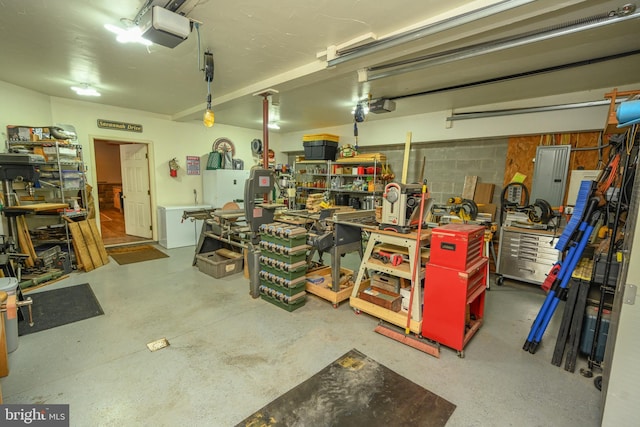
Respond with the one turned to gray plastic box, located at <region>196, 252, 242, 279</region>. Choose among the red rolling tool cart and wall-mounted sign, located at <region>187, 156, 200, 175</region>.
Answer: the wall-mounted sign

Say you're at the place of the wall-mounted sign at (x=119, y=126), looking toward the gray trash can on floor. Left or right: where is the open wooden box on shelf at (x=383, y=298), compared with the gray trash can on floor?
left

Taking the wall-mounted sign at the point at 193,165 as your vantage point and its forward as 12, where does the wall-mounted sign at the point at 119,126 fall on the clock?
the wall-mounted sign at the point at 119,126 is roughly at 2 o'clock from the wall-mounted sign at the point at 193,165.

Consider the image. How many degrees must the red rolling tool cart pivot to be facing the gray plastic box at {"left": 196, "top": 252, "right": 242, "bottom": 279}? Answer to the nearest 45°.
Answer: approximately 135° to its right

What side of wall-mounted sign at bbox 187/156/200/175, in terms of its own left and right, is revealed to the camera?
front

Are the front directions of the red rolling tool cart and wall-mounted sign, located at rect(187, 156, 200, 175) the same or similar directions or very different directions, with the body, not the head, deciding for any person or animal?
same or similar directions

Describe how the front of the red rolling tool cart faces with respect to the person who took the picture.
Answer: facing the viewer and to the right of the viewer

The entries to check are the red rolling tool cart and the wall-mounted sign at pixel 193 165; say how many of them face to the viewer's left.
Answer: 0

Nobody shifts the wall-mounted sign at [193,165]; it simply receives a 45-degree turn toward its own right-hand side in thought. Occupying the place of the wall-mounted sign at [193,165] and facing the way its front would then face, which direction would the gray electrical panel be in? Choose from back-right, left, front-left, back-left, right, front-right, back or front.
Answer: left

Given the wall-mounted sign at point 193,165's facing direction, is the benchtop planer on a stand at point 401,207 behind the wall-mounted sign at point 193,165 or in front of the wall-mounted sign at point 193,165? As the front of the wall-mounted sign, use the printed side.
in front

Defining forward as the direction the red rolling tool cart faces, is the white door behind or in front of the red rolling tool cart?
behind

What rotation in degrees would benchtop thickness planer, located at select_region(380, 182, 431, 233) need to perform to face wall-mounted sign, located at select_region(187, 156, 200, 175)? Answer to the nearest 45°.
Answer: approximately 90° to its right
